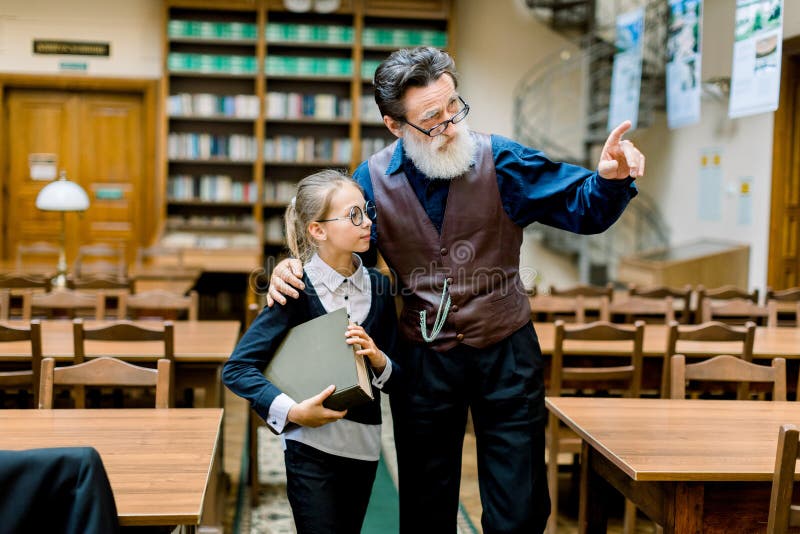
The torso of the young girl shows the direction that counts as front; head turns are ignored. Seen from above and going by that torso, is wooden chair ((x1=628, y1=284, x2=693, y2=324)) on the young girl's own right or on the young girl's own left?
on the young girl's own left

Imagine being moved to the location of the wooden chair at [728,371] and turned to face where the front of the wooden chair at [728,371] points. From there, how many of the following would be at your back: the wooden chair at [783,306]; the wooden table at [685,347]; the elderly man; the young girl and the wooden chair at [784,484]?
2

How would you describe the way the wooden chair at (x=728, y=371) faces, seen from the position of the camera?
facing the viewer

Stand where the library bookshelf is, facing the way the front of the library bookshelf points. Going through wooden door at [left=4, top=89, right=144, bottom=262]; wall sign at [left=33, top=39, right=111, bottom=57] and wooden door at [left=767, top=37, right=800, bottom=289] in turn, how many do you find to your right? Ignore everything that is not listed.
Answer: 2

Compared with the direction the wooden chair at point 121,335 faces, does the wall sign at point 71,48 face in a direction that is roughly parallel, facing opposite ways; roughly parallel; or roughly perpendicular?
roughly parallel, facing opposite ways

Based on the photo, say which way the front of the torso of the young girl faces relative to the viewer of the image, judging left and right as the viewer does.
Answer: facing the viewer and to the right of the viewer

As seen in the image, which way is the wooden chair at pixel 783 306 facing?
toward the camera

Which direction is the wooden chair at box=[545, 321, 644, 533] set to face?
away from the camera

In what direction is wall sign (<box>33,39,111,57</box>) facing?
toward the camera

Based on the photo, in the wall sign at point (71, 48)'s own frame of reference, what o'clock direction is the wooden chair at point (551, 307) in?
The wooden chair is roughly at 11 o'clock from the wall sign.

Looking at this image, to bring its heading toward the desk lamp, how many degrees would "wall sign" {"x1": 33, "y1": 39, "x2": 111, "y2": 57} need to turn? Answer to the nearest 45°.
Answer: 0° — it already faces it

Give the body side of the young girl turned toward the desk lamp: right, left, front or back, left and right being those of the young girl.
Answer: back

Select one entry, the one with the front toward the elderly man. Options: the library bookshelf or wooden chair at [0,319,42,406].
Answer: the library bookshelf

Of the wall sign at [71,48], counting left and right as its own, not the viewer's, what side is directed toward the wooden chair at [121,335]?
front

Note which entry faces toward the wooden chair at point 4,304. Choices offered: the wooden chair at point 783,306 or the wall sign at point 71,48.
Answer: the wall sign

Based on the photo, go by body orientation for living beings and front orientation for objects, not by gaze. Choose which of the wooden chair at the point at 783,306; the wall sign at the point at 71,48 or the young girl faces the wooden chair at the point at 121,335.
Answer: the wall sign

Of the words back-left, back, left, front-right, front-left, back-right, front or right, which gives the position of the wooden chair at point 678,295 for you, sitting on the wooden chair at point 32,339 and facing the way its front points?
right

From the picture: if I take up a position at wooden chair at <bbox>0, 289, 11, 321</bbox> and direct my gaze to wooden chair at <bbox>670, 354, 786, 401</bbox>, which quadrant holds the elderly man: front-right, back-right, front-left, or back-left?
front-right

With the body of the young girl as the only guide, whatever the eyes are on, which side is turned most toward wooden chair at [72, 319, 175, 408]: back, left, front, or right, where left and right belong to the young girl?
back
